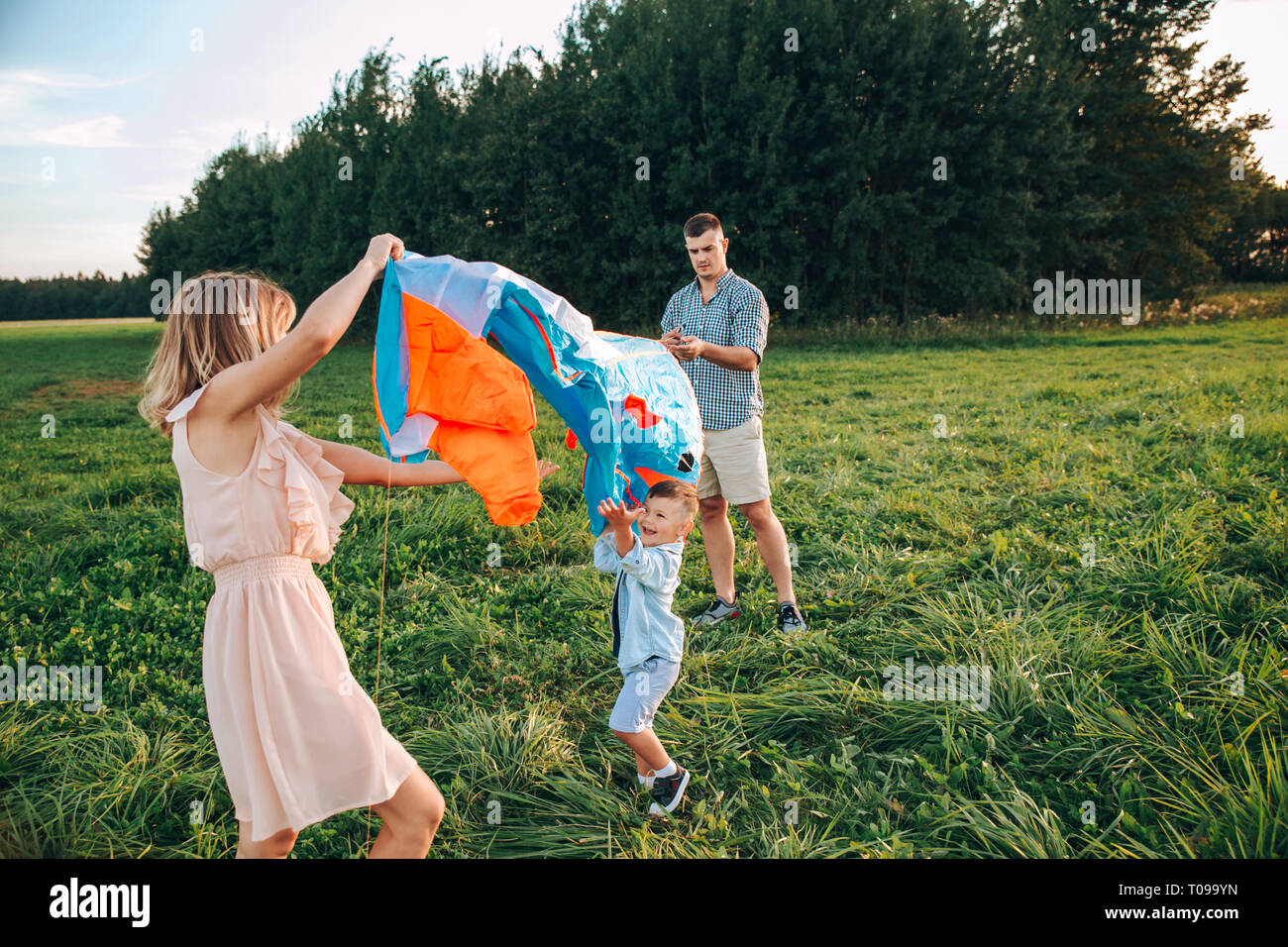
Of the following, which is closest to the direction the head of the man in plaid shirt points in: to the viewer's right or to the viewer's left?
to the viewer's left

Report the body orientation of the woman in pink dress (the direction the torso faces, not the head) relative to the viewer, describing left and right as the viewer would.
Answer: facing to the right of the viewer

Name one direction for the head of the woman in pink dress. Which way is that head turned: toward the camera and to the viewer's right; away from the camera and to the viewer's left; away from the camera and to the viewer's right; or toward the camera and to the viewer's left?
away from the camera and to the viewer's right

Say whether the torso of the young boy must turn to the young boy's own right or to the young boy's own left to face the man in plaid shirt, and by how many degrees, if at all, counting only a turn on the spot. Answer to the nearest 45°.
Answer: approximately 90° to the young boy's own right

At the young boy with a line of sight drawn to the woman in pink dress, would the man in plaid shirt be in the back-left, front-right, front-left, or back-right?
back-right

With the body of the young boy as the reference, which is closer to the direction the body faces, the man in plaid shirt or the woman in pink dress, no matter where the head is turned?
the woman in pink dress

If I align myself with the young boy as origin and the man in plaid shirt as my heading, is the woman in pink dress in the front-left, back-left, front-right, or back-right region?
back-left
